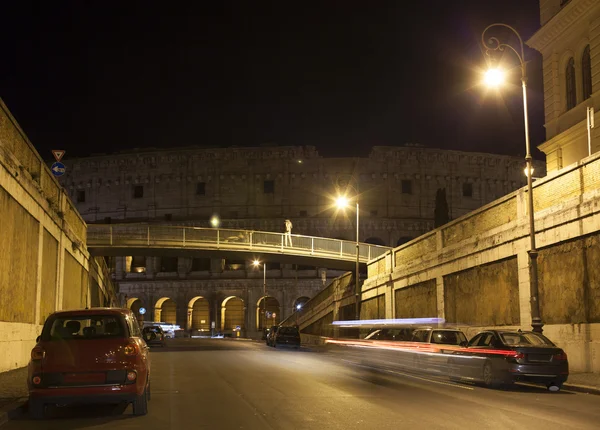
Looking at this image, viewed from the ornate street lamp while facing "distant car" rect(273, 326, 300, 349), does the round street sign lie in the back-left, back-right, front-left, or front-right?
front-left

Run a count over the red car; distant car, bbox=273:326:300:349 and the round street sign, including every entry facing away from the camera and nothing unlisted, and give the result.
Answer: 2

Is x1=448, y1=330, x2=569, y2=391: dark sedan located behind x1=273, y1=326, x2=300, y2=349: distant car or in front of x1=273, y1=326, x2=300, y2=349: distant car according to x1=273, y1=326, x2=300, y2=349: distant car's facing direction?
behind

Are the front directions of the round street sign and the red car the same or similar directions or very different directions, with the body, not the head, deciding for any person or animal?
very different directions

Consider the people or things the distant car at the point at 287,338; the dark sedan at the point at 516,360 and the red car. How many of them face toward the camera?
0

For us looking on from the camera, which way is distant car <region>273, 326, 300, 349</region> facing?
facing away from the viewer

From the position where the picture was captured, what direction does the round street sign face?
facing the viewer

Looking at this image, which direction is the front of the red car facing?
away from the camera

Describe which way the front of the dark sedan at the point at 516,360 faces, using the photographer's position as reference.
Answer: facing away from the viewer and to the left of the viewer

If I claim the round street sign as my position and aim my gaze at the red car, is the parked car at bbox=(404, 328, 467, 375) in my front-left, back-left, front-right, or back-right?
front-left

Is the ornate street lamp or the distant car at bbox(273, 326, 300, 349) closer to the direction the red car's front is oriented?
the distant car

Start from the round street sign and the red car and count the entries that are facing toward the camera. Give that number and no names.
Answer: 1

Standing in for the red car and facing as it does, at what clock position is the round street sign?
The round street sign is roughly at 12 o'clock from the red car.

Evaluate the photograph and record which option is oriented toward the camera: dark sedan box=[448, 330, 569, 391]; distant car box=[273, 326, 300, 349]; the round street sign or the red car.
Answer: the round street sign

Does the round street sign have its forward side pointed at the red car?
yes

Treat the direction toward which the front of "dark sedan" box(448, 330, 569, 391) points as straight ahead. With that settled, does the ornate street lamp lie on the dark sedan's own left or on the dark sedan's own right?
on the dark sedan's own right
